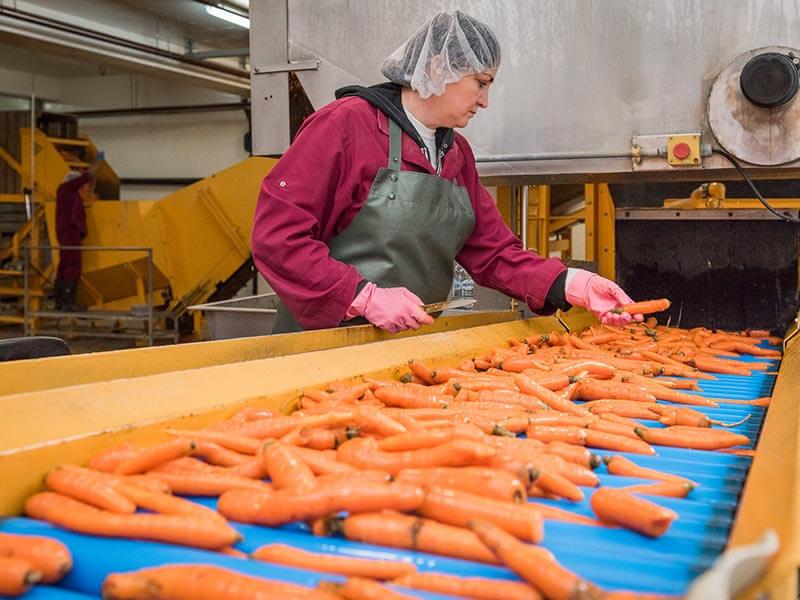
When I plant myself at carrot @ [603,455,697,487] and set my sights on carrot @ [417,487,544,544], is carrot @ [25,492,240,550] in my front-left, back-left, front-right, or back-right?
front-right

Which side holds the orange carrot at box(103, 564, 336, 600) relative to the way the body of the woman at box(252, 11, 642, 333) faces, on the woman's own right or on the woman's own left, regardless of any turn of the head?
on the woman's own right

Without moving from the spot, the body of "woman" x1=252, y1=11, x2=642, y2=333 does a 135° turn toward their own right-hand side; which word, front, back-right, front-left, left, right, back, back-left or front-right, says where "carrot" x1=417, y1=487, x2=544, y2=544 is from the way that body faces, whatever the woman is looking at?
left

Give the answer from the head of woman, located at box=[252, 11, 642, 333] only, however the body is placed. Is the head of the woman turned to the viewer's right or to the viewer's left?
to the viewer's right

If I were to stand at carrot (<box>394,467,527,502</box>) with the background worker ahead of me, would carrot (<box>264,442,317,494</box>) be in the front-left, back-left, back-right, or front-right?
front-left

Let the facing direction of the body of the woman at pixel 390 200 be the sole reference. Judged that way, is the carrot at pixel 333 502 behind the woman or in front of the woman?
in front

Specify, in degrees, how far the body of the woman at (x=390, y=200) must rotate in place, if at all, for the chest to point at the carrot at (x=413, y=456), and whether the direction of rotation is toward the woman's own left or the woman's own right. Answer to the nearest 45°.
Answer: approximately 45° to the woman's own right

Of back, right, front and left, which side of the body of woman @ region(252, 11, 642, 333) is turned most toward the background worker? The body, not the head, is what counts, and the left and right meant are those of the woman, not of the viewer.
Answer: back

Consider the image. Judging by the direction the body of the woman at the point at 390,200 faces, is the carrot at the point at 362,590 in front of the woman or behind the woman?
in front

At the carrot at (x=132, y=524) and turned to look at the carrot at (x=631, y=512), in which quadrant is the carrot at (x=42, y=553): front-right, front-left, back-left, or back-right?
back-right

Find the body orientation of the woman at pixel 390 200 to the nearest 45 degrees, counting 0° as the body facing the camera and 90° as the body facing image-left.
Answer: approximately 315°
